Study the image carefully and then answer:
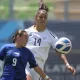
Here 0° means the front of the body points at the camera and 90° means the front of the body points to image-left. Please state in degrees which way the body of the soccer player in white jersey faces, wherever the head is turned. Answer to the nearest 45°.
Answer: approximately 0°
